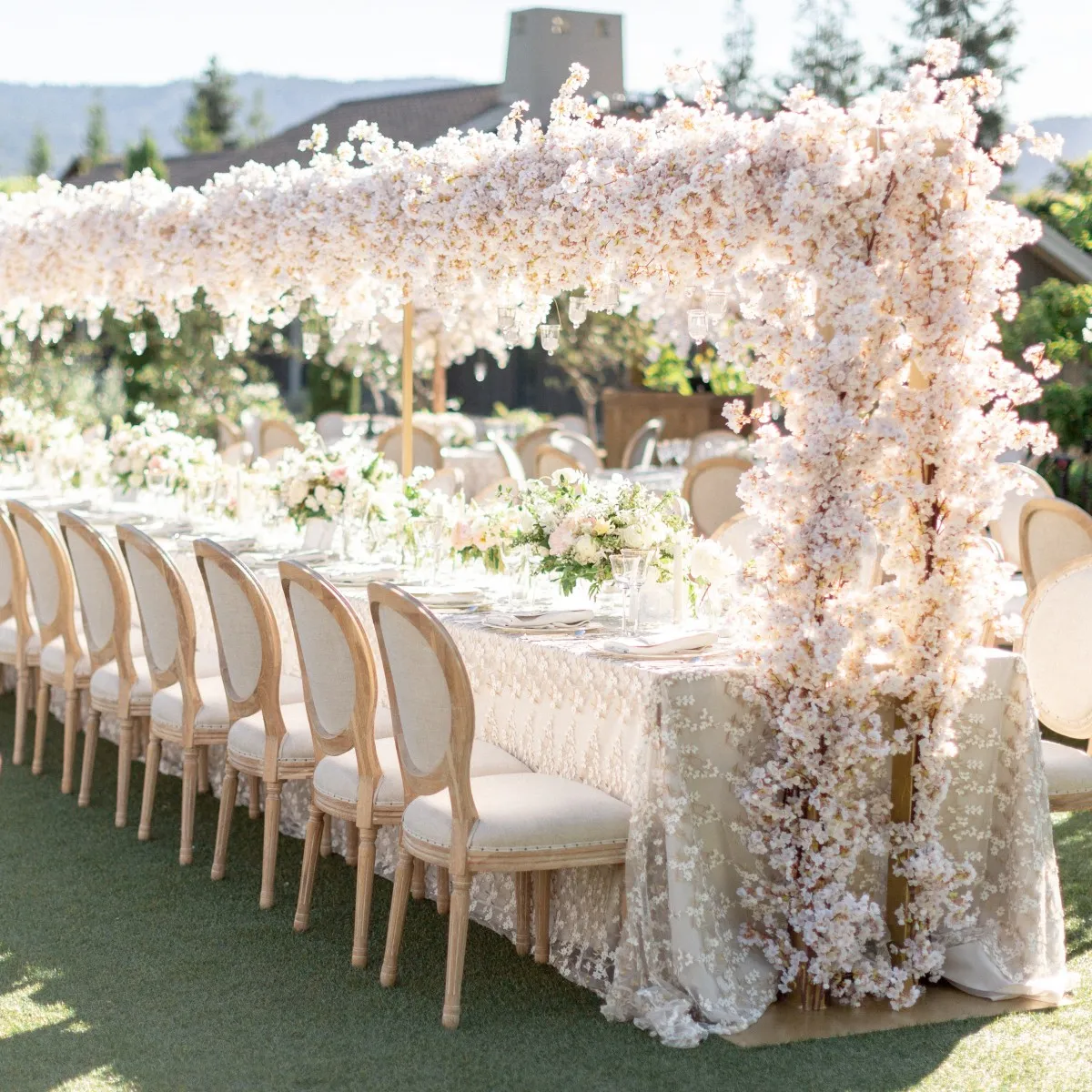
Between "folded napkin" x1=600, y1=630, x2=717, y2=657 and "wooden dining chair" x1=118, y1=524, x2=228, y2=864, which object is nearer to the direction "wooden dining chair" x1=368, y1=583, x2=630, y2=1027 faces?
the folded napkin

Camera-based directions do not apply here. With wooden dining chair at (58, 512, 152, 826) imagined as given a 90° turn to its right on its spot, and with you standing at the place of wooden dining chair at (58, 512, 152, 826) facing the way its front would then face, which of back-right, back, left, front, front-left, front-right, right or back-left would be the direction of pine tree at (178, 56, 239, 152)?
back-left

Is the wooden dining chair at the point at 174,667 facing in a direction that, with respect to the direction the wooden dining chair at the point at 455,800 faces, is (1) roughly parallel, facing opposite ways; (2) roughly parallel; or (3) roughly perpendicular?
roughly parallel

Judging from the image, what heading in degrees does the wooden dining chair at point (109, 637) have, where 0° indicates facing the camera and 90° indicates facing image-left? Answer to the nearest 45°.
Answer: approximately 225°

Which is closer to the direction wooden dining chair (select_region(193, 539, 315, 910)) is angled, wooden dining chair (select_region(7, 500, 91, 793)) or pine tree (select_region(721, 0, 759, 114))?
the pine tree

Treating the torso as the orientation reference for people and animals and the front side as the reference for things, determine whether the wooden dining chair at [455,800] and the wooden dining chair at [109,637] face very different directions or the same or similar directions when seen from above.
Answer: same or similar directions

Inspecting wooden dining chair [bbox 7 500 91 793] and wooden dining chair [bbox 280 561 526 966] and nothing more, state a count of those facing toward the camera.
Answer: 0

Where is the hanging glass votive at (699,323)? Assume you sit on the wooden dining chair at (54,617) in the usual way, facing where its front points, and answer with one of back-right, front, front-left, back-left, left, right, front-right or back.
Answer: right

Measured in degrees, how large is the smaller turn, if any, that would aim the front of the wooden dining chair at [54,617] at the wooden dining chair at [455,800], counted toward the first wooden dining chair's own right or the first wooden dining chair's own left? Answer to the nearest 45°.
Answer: approximately 135° to the first wooden dining chair's own right

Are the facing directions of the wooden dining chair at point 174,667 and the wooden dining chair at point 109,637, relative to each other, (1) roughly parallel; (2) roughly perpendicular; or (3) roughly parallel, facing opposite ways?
roughly parallel

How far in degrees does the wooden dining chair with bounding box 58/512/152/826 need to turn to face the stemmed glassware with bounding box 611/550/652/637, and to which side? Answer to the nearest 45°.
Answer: approximately 90° to its right

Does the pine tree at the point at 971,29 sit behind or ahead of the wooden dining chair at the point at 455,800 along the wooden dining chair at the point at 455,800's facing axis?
ahead

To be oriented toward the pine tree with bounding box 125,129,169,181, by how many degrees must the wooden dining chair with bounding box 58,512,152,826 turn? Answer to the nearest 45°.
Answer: approximately 45° to its left

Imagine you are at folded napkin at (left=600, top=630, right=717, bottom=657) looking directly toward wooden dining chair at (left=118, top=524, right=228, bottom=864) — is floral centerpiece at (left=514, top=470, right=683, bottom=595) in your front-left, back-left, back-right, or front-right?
front-right

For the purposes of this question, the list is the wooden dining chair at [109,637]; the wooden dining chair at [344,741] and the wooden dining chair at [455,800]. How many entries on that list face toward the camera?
0

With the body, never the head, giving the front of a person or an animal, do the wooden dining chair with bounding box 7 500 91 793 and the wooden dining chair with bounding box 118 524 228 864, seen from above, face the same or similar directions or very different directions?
same or similar directions

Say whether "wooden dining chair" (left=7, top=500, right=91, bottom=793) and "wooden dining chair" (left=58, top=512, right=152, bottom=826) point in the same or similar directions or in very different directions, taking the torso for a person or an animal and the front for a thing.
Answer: same or similar directions

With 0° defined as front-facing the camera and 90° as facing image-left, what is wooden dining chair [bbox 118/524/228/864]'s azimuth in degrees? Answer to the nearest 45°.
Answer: approximately 225°
